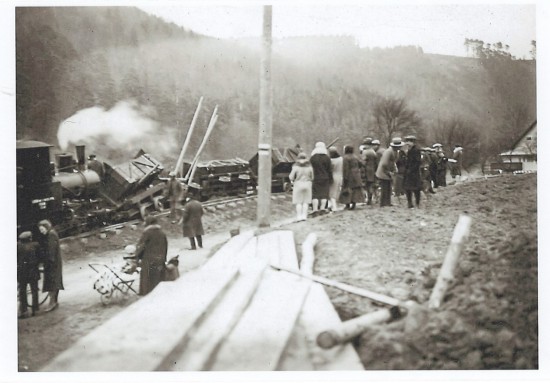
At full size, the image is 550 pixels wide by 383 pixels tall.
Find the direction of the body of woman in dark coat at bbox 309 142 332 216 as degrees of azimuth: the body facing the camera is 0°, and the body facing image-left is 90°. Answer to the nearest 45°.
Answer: approximately 180°

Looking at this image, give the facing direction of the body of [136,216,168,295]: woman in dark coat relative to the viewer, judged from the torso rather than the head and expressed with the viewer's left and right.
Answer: facing away from the viewer and to the left of the viewer

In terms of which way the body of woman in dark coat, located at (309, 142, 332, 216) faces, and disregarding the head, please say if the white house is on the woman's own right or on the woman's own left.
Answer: on the woman's own right

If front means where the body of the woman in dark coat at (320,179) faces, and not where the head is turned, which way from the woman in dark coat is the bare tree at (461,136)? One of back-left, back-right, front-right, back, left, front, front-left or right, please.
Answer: right

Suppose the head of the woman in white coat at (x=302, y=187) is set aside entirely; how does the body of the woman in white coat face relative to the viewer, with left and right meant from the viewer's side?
facing away from the viewer
